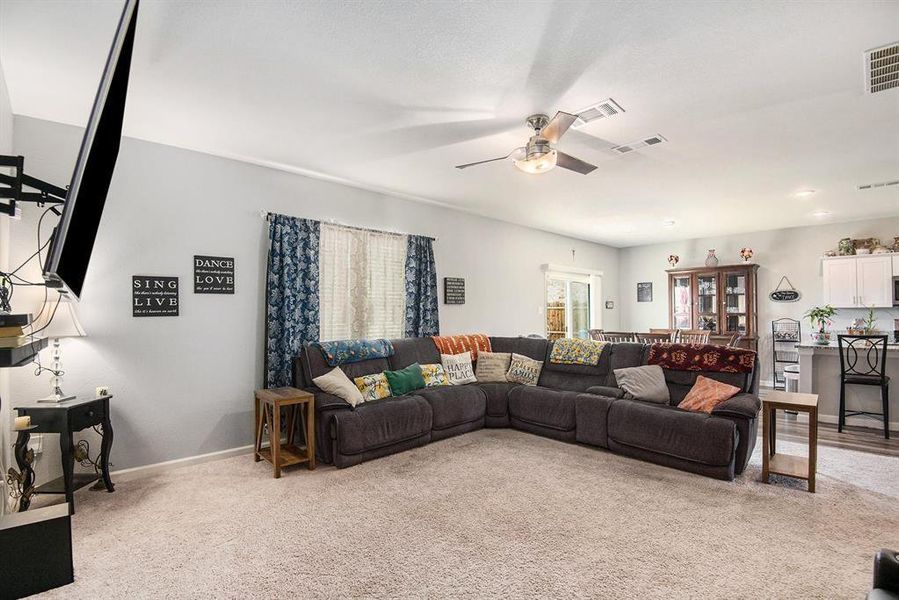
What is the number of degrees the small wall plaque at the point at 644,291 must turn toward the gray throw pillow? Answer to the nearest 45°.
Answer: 0° — it already faces it

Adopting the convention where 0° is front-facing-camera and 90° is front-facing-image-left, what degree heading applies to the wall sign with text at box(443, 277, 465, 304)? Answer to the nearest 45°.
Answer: approximately 315°

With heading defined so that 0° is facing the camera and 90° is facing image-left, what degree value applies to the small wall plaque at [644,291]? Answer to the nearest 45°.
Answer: approximately 0°

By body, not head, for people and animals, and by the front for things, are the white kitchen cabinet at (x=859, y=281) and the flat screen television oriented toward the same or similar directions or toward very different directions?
very different directions

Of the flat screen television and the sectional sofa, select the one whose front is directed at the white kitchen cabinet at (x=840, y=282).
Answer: the flat screen television

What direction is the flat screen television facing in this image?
to the viewer's right
